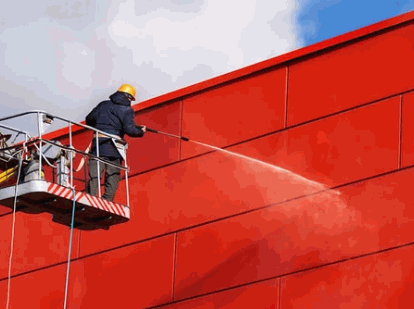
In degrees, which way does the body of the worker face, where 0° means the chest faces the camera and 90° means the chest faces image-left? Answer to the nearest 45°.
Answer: approximately 225°
